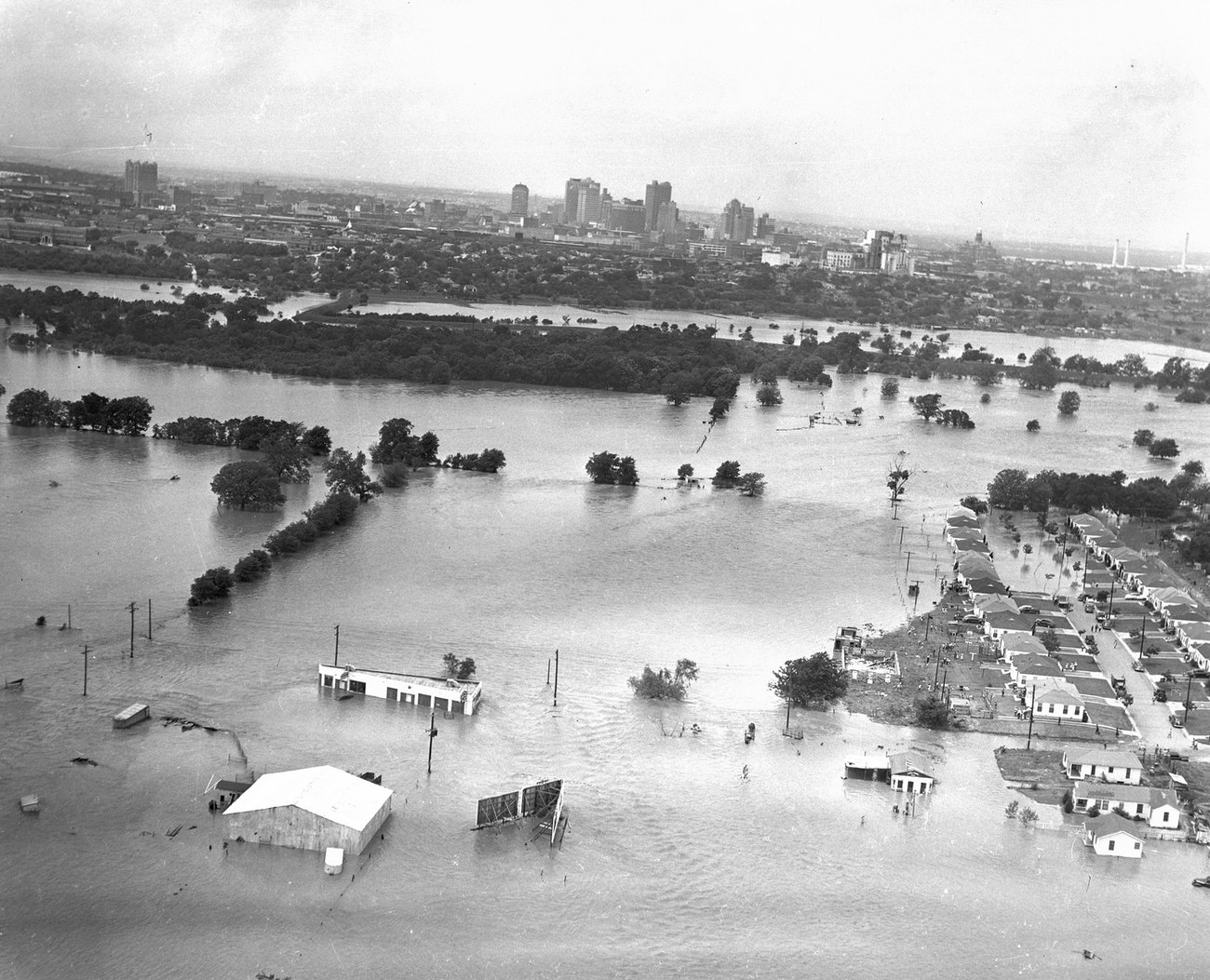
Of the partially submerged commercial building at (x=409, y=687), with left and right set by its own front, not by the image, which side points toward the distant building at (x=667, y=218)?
back

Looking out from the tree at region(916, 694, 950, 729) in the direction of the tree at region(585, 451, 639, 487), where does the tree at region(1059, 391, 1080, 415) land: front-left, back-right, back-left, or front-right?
front-right

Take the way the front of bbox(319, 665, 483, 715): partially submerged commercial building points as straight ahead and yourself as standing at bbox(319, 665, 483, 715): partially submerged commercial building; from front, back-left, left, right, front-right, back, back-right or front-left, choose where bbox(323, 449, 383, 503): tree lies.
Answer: back

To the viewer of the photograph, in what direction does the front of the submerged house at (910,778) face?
facing the viewer

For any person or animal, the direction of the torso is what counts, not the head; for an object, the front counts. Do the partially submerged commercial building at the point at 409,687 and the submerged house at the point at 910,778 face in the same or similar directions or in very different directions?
same or similar directions

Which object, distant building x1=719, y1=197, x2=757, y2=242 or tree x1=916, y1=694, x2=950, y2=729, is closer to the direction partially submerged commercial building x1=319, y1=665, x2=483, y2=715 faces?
the tree

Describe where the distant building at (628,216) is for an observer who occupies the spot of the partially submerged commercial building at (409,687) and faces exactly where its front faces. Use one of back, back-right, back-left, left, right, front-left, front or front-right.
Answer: back

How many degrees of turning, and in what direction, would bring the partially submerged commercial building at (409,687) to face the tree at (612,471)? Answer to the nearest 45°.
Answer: approximately 180°

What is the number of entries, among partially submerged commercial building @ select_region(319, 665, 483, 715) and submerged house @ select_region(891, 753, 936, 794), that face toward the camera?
2

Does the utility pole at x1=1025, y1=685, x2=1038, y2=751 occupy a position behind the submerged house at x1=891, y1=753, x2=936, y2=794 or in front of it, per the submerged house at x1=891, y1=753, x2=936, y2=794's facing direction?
behind

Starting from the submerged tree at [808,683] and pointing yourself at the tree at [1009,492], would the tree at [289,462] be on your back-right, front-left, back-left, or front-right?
front-left

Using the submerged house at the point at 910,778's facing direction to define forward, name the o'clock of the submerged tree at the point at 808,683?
The submerged tree is roughly at 5 o'clock from the submerged house.

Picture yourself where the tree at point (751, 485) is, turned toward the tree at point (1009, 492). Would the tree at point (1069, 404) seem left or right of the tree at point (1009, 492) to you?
left

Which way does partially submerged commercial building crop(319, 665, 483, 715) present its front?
toward the camera

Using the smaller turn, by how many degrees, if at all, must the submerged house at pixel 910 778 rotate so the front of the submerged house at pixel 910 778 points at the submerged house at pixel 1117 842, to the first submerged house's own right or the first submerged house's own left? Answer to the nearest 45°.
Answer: approximately 90° to the first submerged house's own left

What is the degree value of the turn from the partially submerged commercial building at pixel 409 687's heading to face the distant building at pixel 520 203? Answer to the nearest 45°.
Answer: approximately 180°

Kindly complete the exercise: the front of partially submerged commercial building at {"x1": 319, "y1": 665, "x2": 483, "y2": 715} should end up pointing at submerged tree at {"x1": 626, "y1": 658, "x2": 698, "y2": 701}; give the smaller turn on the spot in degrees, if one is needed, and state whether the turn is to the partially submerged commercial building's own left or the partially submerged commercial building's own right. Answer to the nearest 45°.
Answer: approximately 90° to the partially submerged commercial building's own left

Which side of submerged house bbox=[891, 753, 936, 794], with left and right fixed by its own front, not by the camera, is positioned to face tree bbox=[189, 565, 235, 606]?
right

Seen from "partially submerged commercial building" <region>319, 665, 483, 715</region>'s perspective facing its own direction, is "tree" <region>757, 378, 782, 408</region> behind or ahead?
behind

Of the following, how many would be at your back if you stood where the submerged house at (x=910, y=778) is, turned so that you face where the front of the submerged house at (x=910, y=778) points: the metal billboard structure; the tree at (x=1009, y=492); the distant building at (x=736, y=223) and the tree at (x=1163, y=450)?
3

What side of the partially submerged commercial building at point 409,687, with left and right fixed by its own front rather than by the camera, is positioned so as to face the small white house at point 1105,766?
left
